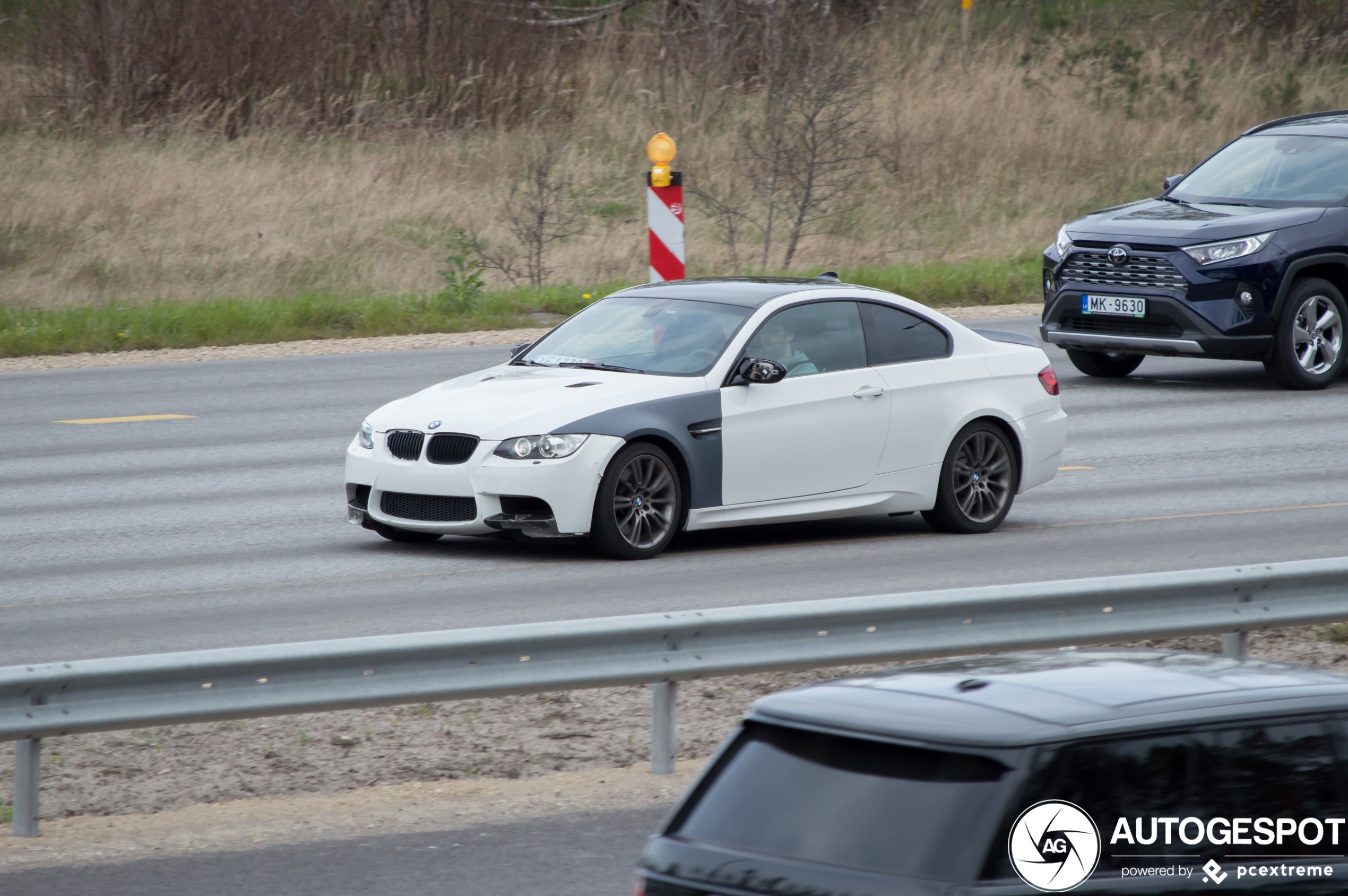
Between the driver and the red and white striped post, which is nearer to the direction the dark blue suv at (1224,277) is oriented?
the driver

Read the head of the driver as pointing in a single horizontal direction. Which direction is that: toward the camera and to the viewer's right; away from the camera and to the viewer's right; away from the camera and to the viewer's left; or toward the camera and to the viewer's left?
toward the camera and to the viewer's left

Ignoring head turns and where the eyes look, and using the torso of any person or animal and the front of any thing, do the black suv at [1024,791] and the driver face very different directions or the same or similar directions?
very different directions

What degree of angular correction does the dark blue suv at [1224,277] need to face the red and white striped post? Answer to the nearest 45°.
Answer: approximately 45° to its right

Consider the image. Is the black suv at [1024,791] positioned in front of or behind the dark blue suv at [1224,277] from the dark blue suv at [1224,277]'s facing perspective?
in front

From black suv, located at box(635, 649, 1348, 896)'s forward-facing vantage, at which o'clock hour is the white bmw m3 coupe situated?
The white bmw m3 coupe is roughly at 10 o'clock from the black suv.

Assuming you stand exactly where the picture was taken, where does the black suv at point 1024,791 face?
facing away from the viewer and to the right of the viewer

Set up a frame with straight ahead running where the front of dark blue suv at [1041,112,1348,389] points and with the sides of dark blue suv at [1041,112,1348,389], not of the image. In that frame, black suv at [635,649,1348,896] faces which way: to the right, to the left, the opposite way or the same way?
the opposite way

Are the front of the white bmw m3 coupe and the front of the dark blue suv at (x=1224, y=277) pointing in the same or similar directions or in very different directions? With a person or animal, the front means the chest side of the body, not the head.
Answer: same or similar directions

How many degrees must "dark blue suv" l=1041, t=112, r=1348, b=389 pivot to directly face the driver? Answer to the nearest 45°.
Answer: approximately 45° to its left

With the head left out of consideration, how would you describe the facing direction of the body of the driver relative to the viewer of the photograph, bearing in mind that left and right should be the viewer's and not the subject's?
facing the viewer and to the left of the viewer

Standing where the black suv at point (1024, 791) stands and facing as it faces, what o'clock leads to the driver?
The driver is roughly at 10 o'clock from the black suv.

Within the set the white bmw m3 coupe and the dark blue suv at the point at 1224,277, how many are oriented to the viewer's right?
0

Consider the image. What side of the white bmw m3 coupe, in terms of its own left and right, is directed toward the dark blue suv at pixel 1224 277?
back

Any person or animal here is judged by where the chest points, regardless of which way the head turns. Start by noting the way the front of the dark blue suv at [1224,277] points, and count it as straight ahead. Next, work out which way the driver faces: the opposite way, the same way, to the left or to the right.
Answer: the same way

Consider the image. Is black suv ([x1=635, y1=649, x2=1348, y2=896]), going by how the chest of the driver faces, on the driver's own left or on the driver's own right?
on the driver's own left

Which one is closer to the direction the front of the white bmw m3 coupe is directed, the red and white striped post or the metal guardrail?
the metal guardrail

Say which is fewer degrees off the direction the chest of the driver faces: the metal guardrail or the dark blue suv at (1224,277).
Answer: the metal guardrail

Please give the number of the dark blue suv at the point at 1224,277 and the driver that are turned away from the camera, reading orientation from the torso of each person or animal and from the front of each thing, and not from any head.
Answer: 0

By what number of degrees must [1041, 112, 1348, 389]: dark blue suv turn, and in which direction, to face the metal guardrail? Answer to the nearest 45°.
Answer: approximately 45° to its left

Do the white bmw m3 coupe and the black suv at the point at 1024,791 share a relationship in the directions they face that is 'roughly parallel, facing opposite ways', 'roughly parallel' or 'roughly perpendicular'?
roughly parallel, facing opposite ways
